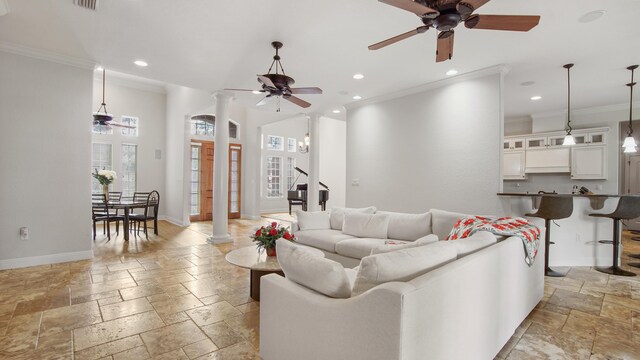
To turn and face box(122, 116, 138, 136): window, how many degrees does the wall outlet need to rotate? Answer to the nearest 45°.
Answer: approximately 135° to its left

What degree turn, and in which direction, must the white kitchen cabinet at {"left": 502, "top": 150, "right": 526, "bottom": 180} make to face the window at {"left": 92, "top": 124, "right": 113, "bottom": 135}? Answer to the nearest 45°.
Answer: approximately 45° to its right

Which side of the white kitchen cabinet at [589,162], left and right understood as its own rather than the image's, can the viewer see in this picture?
front

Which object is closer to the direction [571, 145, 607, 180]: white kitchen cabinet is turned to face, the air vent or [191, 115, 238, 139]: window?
the air vent

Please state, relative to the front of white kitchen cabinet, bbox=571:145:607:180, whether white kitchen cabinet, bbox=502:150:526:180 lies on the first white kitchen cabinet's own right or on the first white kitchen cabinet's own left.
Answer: on the first white kitchen cabinet's own right

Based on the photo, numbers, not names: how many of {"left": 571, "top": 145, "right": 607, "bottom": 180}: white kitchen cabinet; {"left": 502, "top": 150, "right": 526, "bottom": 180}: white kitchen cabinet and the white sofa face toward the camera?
2

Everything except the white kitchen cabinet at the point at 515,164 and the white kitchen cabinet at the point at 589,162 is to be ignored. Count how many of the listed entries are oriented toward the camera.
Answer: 2

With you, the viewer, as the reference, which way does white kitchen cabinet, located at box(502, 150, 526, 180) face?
facing the viewer

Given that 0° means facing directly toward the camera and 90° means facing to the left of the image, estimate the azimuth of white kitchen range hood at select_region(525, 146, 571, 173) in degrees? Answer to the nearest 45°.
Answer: approximately 0°

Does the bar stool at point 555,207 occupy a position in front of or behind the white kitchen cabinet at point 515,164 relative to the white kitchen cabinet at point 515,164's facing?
in front

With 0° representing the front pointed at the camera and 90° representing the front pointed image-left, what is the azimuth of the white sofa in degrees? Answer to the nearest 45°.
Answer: approximately 135°
